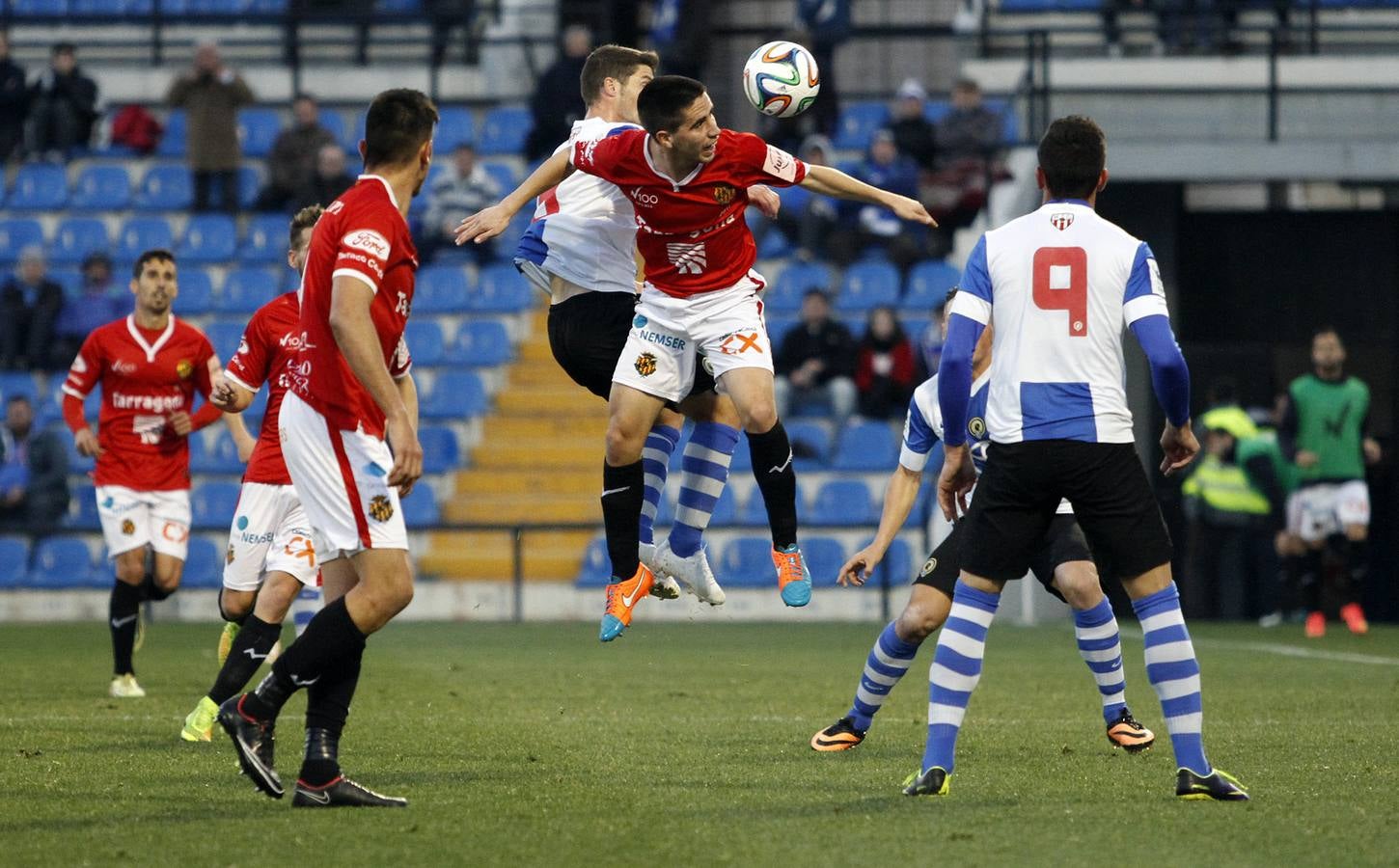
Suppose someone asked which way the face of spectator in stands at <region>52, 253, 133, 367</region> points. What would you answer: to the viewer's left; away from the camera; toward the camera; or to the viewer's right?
toward the camera

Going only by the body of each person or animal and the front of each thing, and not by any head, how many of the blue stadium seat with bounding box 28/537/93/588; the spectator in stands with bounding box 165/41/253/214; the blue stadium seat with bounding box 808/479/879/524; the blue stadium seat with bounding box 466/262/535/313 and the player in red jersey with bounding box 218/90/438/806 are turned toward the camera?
4

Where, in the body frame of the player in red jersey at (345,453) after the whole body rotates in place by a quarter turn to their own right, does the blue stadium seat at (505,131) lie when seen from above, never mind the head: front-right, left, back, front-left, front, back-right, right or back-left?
back

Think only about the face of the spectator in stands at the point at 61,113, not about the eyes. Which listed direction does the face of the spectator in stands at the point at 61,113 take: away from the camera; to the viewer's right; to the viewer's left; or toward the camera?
toward the camera

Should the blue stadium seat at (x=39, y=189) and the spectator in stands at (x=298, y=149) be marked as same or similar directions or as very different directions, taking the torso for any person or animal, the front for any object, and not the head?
same or similar directions

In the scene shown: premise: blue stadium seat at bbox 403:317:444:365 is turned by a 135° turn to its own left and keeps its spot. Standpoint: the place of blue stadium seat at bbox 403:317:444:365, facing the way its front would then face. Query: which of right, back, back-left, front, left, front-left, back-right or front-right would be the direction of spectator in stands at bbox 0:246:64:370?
back-left

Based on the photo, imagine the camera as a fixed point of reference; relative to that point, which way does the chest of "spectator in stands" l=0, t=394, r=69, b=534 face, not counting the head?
toward the camera

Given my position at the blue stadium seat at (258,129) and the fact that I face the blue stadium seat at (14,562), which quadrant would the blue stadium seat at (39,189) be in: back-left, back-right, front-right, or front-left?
front-right

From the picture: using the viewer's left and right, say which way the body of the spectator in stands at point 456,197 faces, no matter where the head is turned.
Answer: facing the viewer

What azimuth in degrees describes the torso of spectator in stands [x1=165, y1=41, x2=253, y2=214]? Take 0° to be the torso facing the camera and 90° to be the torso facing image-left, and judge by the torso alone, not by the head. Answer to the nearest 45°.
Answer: approximately 0°

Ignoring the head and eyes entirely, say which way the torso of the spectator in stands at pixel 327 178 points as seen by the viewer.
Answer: toward the camera

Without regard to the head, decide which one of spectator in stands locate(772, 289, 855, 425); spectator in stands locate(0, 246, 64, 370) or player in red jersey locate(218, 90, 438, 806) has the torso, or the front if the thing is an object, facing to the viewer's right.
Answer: the player in red jersey

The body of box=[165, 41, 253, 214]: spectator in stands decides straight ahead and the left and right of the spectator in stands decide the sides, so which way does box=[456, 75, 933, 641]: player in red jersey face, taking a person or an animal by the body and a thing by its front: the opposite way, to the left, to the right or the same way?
the same way

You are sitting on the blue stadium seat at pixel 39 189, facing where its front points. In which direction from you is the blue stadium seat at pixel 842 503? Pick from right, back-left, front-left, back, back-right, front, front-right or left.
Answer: front-left

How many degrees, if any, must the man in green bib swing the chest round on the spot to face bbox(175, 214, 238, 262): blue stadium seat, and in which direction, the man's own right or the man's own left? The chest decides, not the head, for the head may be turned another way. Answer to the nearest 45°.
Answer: approximately 90° to the man's own right
